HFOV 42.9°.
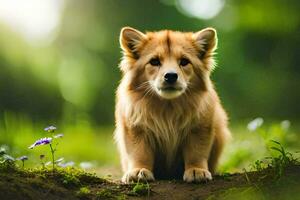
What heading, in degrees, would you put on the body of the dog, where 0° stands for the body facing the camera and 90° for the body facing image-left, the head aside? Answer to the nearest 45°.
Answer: approximately 0°
